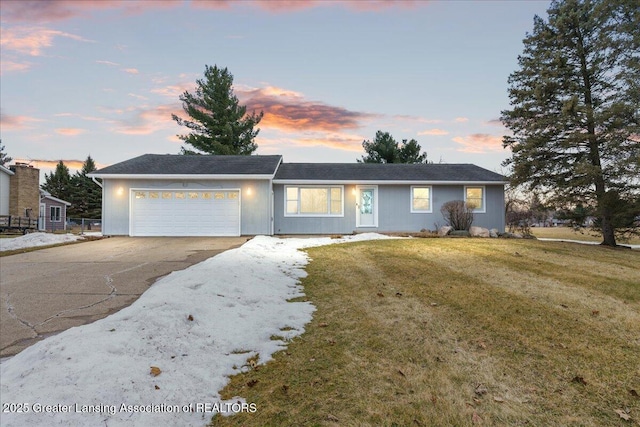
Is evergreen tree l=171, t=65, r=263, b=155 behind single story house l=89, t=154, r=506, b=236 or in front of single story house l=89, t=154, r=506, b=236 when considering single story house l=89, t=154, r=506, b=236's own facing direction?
behind

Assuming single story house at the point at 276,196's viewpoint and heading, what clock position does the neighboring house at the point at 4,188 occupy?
The neighboring house is roughly at 4 o'clock from the single story house.

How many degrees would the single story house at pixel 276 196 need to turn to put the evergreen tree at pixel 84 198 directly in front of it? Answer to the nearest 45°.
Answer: approximately 135° to its right

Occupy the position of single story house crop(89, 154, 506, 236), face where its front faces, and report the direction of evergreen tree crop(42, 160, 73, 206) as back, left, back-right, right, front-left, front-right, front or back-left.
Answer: back-right

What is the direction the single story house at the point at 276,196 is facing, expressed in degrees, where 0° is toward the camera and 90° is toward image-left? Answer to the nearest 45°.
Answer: approximately 0°

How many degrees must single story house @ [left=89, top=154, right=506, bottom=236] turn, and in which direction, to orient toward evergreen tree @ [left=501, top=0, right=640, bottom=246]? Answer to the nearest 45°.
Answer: approximately 90° to its left

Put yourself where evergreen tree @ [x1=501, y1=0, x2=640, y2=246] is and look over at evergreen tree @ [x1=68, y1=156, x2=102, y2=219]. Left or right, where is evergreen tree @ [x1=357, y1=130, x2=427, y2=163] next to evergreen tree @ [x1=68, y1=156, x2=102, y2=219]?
right

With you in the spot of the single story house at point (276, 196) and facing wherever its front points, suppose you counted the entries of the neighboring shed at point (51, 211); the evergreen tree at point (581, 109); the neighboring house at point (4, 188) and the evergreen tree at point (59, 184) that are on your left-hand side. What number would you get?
1

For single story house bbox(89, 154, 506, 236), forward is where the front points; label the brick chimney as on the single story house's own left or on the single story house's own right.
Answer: on the single story house's own right

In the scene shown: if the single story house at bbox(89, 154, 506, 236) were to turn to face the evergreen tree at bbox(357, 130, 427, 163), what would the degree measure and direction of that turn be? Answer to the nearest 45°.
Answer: approximately 135° to its left
